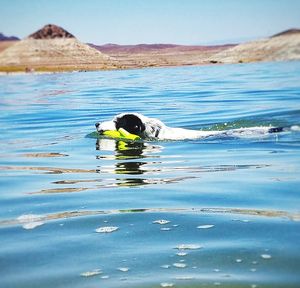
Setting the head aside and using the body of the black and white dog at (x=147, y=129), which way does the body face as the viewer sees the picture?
to the viewer's left
